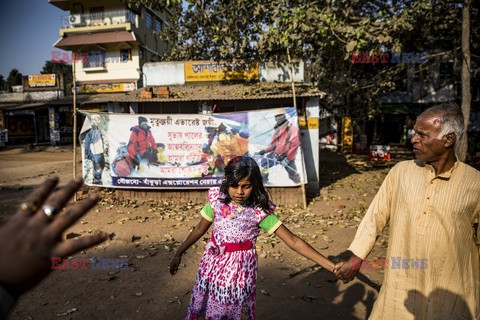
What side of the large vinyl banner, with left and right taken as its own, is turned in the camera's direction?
front

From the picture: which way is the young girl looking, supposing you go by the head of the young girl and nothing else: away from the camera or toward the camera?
toward the camera

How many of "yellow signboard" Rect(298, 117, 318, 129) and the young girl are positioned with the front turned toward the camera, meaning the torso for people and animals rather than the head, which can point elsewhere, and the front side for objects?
2

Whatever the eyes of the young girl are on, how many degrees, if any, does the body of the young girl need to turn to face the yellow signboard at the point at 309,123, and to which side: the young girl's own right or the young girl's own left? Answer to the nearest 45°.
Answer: approximately 180°

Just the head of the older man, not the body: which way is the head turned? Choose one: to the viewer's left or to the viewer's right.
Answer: to the viewer's left

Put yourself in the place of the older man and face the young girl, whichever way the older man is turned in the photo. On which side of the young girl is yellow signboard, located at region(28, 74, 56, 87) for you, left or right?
right

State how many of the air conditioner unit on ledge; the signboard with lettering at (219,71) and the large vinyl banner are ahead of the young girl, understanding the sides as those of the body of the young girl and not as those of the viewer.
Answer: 0

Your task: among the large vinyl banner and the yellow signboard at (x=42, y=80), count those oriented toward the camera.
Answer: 2

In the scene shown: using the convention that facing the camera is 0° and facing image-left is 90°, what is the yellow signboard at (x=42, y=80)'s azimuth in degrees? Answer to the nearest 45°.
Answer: approximately 0°

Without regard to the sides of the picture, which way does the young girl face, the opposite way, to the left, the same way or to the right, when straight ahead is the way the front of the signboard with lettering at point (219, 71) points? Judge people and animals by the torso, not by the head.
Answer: the same way

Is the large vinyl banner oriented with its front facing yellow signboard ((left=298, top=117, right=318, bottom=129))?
no

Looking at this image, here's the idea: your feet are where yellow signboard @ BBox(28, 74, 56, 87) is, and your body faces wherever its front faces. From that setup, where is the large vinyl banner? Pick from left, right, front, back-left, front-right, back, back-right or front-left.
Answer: front

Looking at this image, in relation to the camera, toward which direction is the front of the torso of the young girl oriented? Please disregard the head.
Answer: toward the camera

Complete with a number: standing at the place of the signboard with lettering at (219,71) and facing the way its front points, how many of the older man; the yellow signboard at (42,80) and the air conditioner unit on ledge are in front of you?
1

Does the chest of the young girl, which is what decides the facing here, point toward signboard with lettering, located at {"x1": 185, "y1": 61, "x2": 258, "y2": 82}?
no

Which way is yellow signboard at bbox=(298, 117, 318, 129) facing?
toward the camera
